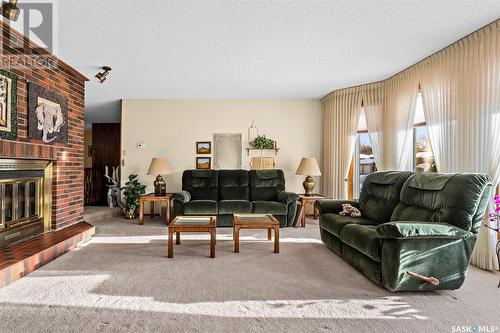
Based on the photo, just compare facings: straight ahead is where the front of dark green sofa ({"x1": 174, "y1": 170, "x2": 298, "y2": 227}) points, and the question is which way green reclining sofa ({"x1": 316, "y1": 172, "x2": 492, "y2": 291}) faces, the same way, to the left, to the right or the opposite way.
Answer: to the right

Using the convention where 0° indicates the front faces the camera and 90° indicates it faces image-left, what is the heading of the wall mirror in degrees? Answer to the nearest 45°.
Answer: approximately 0°

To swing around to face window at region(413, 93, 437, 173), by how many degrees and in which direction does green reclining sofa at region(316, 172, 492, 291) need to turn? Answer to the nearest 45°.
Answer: approximately 135° to its right

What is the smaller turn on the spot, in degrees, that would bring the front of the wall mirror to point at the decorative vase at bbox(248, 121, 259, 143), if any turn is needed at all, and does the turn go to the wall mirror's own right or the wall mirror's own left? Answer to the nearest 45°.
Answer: approximately 90° to the wall mirror's own left

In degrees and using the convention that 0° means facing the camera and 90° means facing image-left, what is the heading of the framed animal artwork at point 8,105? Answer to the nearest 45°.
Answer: approximately 315°

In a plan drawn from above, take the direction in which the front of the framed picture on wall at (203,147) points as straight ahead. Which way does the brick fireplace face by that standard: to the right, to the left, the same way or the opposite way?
to the left

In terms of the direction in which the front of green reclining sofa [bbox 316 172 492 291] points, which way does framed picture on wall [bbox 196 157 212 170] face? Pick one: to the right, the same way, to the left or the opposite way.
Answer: to the left

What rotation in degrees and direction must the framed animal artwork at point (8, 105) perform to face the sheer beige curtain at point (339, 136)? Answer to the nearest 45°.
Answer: approximately 45° to its left

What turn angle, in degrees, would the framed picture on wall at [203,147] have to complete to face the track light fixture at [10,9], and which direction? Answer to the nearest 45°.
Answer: approximately 45° to its right

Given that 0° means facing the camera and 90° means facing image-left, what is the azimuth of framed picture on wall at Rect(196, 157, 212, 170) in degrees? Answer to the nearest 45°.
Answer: approximately 0°

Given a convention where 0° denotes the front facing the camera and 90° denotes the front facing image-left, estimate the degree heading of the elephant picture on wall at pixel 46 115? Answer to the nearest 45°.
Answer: approximately 315°
